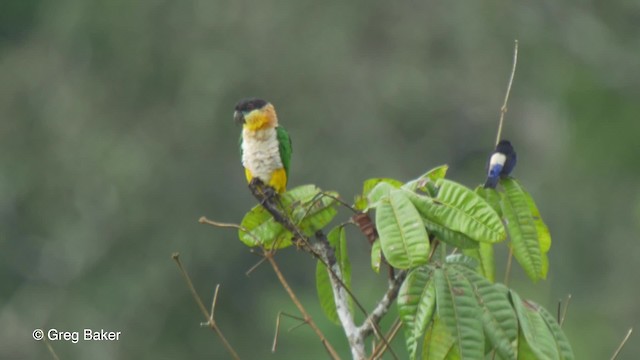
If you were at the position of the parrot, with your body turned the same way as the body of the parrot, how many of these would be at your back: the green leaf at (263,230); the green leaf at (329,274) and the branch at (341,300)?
0

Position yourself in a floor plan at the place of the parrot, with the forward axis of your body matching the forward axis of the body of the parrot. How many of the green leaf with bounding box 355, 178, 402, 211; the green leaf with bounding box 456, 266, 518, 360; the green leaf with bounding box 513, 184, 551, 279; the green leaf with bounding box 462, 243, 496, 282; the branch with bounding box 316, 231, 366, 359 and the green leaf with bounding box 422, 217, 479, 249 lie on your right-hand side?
0

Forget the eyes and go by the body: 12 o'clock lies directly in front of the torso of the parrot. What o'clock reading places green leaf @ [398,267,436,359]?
The green leaf is roughly at 10 o'clock from the parrot.

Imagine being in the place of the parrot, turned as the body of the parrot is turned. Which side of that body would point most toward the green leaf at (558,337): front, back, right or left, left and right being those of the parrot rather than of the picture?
left

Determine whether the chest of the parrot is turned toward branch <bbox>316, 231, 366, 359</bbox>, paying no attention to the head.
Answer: no

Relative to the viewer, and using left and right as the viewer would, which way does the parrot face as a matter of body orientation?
facing the viewer and to the left of the viewer

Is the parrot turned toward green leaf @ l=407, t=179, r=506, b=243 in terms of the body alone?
no

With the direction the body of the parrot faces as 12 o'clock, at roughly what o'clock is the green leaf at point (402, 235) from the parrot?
The green leaf is roughly at 10 o'clock from the parrot.

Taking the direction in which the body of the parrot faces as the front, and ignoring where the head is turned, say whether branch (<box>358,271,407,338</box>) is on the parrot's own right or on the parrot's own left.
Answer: on the parrot's own left

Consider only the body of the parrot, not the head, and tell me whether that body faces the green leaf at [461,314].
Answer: no

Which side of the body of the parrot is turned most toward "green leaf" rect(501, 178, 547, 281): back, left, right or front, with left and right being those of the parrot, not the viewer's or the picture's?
left

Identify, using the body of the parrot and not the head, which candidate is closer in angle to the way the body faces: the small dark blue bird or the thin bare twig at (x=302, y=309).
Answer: the thin bare twig

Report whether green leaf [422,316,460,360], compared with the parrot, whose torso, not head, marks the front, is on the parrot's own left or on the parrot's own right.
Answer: on the parrot's own left

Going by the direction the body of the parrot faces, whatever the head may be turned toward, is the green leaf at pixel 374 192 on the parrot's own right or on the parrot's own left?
on the parrot's own left
